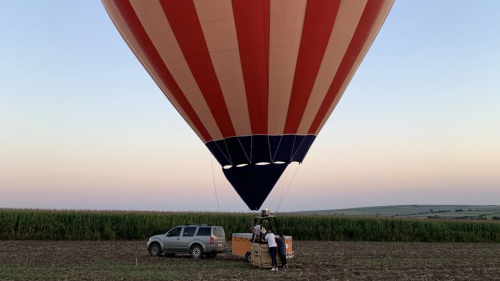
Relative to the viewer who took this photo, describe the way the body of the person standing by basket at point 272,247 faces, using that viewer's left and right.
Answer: facing away from the viewer and to the left of the viewer

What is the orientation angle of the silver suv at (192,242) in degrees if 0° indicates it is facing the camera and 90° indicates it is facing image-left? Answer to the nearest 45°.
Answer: approximately 135°

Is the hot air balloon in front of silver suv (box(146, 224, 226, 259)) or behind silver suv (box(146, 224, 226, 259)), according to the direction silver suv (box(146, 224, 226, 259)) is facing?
behind

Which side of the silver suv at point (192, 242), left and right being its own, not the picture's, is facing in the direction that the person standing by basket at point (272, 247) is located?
back

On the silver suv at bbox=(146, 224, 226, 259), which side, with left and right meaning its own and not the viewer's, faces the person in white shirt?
back
